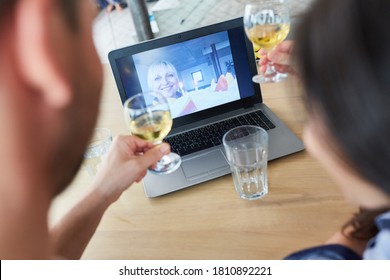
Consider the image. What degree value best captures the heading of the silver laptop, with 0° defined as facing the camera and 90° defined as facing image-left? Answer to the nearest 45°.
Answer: approximately 0°
